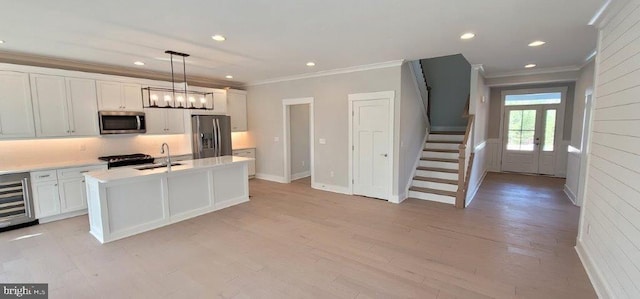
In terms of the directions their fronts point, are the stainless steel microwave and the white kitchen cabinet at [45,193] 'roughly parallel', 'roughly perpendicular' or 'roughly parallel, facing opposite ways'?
roughly parallel

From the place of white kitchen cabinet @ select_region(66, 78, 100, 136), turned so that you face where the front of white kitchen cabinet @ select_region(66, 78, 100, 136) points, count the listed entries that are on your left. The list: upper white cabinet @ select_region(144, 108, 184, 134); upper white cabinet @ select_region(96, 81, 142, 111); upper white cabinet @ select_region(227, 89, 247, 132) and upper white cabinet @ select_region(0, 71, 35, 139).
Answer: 3

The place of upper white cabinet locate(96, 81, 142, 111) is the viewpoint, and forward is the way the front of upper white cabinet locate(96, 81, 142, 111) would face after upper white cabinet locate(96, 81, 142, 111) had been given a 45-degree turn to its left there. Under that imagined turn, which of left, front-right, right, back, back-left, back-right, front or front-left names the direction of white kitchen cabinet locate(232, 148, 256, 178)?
front-left

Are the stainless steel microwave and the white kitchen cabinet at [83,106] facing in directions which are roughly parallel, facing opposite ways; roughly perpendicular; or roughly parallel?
roughly parallel

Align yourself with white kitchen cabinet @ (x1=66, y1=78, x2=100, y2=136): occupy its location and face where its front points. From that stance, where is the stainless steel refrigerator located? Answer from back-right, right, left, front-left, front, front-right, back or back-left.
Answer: left

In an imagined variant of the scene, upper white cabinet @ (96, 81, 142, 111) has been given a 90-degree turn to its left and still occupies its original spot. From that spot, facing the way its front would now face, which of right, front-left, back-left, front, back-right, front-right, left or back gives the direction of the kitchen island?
right

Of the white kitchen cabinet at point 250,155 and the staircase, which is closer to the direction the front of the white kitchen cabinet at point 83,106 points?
the staircase

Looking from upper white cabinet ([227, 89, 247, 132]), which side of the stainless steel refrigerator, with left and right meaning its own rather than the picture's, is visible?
left

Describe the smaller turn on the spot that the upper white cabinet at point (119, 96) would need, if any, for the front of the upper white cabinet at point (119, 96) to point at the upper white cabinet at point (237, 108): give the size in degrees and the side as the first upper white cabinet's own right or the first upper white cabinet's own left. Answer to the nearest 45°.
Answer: approximately 90° to the first upper white cabinet's own left

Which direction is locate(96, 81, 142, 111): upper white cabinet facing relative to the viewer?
toward the camera

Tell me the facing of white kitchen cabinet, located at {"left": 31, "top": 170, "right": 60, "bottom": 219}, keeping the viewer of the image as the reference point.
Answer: facing the viewer

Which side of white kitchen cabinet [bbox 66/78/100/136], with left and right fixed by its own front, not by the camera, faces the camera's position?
front
